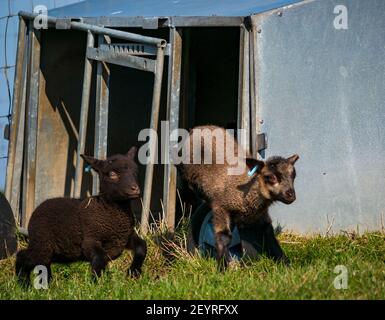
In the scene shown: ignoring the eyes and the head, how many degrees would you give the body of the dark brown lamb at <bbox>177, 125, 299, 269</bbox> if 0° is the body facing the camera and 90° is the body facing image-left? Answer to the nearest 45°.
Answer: approximately 315°

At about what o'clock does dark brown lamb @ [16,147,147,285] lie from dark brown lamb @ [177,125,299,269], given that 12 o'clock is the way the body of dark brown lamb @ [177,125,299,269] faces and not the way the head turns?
dark brown lamb @ [16,147,147,285] is roughly at 4 o'clock from dark brown lamb @ [177,125,299,269].
